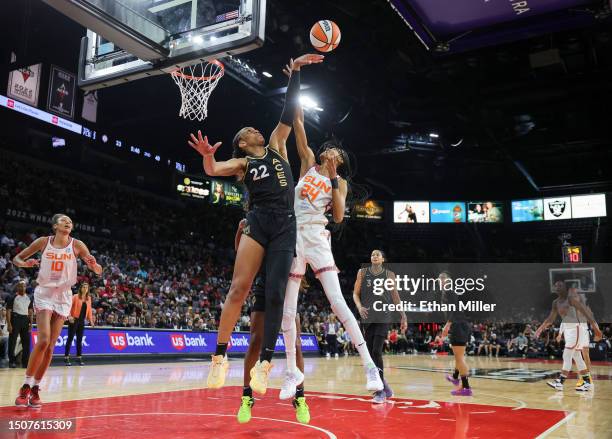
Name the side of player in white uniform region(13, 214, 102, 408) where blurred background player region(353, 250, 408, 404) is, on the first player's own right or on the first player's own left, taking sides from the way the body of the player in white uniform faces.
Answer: on the first player's own left

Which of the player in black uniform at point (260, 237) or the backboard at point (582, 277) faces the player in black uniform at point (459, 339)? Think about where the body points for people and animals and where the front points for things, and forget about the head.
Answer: the backboard

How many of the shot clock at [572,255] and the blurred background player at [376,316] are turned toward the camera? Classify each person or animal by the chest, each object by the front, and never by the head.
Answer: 2

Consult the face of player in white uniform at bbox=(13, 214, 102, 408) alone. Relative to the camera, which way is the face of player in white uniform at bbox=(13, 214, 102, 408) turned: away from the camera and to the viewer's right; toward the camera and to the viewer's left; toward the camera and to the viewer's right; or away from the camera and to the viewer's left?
toward the camera and to the viewer's right

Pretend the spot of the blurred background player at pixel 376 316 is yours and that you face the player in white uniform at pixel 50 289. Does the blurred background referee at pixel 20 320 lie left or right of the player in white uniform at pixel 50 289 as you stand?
right

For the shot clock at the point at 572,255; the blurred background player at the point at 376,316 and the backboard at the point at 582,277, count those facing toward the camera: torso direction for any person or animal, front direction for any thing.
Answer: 3

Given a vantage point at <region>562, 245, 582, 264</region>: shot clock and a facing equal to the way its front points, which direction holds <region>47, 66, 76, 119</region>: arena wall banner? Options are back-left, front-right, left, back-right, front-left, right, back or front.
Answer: front-right

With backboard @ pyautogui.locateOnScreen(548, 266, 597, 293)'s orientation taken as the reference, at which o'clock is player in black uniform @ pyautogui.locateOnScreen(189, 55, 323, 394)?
The player in black uniform is roughly at 12 o'clock from the backboard.

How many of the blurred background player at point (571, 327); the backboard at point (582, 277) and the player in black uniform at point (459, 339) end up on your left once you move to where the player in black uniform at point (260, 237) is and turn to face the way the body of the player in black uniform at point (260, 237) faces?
3

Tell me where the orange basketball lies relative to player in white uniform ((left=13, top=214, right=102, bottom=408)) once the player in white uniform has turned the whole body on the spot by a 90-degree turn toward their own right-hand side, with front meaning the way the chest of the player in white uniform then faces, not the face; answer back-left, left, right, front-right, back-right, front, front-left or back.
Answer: back-left

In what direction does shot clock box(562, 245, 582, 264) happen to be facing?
toward the camera

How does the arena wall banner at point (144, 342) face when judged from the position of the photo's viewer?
facing the viewer and to the right of the viewer

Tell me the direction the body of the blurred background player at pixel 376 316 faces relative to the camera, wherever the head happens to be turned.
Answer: toward the camera

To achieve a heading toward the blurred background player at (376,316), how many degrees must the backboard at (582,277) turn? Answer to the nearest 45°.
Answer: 0° — it already faces them

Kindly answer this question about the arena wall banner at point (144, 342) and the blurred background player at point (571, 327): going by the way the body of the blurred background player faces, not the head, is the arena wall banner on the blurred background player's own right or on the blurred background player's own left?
on the blurred background player's own right

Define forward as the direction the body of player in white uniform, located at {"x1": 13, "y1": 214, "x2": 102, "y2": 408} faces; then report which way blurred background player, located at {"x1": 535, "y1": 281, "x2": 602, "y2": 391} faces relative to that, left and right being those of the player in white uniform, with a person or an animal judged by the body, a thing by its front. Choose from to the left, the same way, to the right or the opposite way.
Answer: to the right
